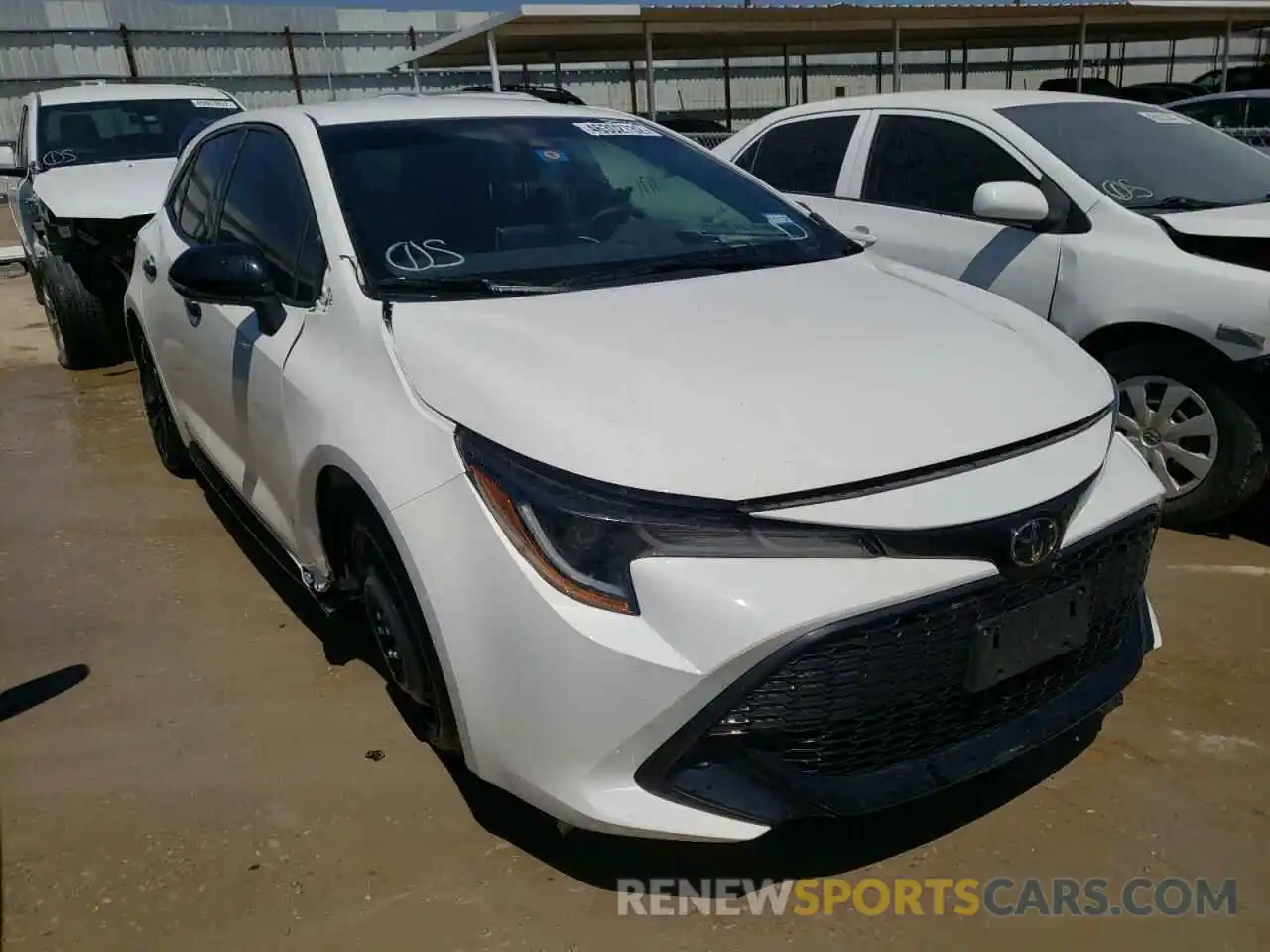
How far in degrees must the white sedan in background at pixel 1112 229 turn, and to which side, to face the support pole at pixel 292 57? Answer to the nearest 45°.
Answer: approximately 180°

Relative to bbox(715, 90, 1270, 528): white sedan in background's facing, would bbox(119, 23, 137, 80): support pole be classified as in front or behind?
behind

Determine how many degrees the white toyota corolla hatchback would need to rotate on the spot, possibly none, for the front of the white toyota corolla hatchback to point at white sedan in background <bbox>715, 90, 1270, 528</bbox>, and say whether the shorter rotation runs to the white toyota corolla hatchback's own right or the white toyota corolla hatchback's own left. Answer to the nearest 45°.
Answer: approximately 90° to the white toyota corolla hatchback's own left

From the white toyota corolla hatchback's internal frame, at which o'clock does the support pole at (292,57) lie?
The support pole is roughly at 7 o'clock from the white toyota corolla hatchback.

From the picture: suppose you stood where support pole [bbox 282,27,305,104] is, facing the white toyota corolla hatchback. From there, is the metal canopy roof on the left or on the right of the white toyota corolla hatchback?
left

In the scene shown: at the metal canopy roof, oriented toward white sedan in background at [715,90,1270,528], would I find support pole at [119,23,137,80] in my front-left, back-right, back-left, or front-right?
back-right

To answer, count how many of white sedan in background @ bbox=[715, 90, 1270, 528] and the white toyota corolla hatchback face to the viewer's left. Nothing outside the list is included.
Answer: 0

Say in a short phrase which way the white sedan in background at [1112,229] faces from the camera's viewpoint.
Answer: facing the viewer and to the right of the viewer

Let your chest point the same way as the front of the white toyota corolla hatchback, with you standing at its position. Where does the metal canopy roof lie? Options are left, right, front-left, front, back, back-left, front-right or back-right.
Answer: back-left
